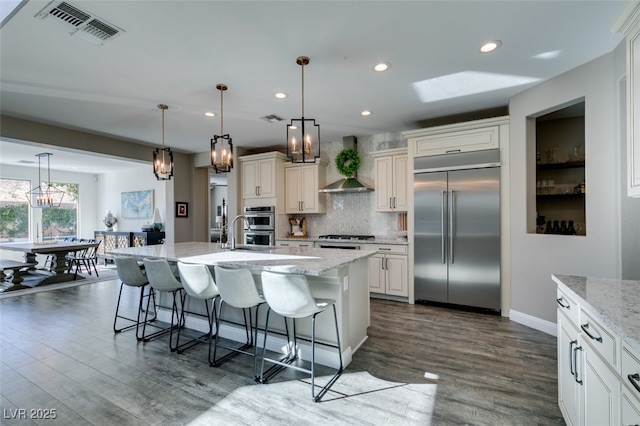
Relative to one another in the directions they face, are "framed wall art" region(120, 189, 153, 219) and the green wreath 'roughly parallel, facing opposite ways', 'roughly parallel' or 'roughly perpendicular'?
roughly parallel

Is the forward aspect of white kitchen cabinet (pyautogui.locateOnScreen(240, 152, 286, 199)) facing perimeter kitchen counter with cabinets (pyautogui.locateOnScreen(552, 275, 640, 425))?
no

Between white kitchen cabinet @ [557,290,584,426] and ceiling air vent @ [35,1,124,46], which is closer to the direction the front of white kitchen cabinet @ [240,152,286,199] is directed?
the ceiling air vent

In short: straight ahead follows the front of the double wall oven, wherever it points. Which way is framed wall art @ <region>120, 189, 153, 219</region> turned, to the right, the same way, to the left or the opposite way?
the same way

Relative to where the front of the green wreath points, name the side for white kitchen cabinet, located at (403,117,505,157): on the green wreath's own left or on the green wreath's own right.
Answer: on the green wreath's own left

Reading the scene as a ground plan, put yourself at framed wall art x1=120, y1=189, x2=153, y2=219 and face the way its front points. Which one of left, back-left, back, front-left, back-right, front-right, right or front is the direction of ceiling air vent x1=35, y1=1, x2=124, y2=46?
front-left

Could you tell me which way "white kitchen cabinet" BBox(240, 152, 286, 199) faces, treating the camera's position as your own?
facing the viewer and to the left of the viewer

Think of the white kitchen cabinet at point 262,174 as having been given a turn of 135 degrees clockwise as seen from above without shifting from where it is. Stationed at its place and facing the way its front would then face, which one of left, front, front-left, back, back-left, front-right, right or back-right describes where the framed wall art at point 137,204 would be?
front-left

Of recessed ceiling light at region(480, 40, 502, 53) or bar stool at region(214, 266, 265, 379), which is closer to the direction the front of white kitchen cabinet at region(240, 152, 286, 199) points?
the bar stool

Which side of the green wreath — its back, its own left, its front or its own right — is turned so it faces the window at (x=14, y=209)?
right

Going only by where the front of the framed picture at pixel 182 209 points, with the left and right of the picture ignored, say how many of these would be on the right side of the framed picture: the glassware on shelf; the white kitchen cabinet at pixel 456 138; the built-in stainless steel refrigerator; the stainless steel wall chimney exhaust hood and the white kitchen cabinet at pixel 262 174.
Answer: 0

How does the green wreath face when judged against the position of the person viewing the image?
facing the viewer

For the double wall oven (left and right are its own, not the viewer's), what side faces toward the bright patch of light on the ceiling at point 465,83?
left

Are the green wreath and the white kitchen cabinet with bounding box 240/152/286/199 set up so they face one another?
no

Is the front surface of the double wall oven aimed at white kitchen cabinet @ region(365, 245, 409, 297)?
no

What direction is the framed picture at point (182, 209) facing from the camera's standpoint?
toward the camera

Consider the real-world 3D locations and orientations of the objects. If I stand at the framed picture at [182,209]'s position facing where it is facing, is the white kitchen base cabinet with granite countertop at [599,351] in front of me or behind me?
in front

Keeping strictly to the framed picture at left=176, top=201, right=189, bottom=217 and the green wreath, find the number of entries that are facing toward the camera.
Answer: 2

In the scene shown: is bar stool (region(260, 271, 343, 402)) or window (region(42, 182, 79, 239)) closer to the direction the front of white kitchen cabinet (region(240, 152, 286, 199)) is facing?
the bar stool

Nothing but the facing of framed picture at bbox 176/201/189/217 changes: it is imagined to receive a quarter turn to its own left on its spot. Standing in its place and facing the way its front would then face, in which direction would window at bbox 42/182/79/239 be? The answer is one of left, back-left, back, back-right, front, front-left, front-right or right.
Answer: back-left

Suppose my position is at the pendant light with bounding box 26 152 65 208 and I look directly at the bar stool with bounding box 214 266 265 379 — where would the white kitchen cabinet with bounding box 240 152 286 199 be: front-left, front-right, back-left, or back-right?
front-left
